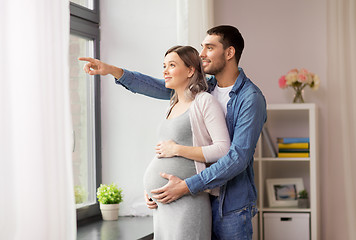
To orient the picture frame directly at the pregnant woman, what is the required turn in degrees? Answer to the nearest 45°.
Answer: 0° — it already faces them

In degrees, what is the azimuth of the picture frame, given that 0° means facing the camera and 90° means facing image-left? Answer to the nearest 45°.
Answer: approximately 0°

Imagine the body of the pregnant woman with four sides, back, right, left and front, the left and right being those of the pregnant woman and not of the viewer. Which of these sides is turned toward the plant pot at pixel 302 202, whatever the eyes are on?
back

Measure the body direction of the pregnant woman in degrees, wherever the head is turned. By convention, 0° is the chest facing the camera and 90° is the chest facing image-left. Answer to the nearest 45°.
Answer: approximately 45°

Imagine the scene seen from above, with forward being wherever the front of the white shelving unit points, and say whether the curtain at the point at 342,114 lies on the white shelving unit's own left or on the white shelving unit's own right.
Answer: on the white shelving unit's own left

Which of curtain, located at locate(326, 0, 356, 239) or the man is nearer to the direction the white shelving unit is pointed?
the man

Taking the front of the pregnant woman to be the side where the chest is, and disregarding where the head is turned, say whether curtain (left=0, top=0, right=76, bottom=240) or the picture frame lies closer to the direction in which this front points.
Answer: the curtain
